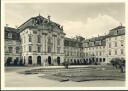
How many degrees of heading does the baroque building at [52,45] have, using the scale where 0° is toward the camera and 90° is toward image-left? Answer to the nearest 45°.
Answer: approximately 315°
